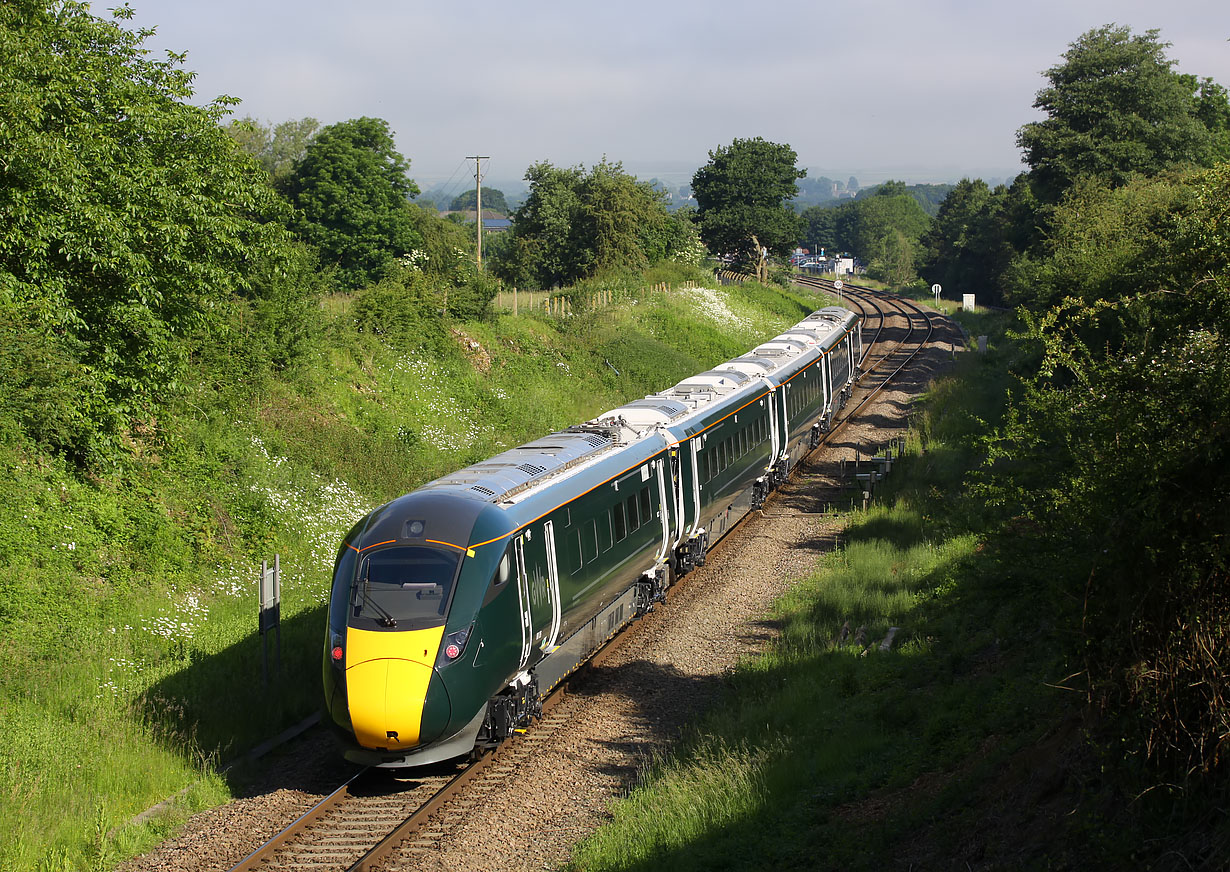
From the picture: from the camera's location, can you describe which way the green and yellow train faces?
facing the viewer and to the left of the viewer

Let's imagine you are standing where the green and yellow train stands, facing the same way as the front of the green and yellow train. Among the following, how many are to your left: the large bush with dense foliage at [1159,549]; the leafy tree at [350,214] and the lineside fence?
1

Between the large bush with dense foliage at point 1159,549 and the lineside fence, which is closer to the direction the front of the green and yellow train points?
the large bush with dense foliage

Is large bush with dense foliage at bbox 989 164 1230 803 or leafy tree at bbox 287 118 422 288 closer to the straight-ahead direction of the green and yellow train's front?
the large bush with dense foliage

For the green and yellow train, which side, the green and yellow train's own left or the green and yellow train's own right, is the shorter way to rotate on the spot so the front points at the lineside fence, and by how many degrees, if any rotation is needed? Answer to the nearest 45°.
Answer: approximately 135° to the green and yellow train's own right

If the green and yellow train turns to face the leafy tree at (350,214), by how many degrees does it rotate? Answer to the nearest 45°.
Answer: approximately 135° to its right

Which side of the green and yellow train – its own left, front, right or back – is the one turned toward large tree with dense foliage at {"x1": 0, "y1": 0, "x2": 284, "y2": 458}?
right

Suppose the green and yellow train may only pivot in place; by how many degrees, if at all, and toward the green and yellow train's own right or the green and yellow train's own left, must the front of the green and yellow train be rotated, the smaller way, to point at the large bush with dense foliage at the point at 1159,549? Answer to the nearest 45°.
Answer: approximately 90° to the green and yellow train's own left
